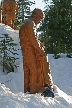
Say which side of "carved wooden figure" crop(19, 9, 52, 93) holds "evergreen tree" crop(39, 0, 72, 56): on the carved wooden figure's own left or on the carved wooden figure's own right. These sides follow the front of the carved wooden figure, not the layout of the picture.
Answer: on the carved wooden figure's own left
